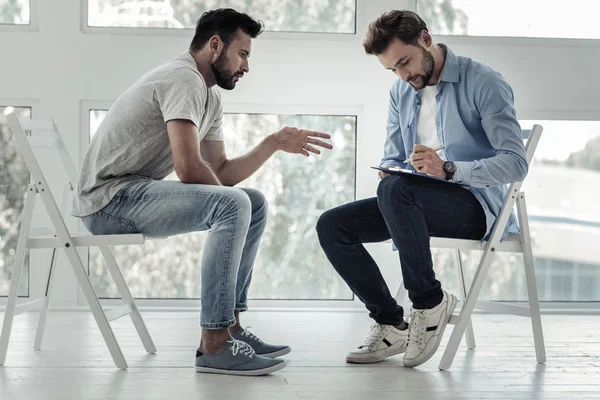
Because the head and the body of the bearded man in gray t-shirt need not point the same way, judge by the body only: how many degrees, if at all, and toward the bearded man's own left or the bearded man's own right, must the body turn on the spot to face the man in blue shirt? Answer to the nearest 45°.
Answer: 0° — they already face them

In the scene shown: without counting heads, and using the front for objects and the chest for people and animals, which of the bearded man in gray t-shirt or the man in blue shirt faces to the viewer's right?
the bearded man in gray t-shirt

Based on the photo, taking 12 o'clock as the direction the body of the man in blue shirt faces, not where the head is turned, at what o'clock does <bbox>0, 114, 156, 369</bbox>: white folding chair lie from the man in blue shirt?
The white folding chair is roughly at 1 o'clock from the man in blue shirt.

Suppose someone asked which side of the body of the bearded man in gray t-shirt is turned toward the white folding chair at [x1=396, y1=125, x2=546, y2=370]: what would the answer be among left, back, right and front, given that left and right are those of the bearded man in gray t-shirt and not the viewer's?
front

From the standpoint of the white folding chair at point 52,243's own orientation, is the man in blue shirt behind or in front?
in front

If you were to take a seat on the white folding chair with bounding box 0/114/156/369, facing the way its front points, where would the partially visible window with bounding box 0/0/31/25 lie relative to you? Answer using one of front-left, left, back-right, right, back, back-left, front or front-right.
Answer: left

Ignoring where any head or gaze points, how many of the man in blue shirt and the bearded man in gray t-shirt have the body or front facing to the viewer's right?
1

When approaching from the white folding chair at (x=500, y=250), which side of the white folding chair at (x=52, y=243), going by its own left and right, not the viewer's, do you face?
front

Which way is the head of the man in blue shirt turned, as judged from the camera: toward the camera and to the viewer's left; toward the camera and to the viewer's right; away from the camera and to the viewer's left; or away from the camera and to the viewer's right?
toward the camera and to the viewer's left

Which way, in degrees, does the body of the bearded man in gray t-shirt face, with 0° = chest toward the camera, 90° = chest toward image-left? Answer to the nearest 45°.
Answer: approximately 270°

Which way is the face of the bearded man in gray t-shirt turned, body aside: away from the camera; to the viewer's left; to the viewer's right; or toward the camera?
to the viewer's right

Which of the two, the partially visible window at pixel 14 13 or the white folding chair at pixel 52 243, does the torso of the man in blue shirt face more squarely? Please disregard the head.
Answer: the white folding chair

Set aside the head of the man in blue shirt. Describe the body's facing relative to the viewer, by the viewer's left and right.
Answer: facing the viewer and to the left of the viewer

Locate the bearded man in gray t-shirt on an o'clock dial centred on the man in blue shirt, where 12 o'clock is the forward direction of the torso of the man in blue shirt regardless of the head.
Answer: The bearded man in gray t-shirt is roughly at 1 o'clock from the man in blue shirt.

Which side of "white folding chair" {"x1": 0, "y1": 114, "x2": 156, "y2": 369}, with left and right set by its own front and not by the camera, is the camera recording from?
right
